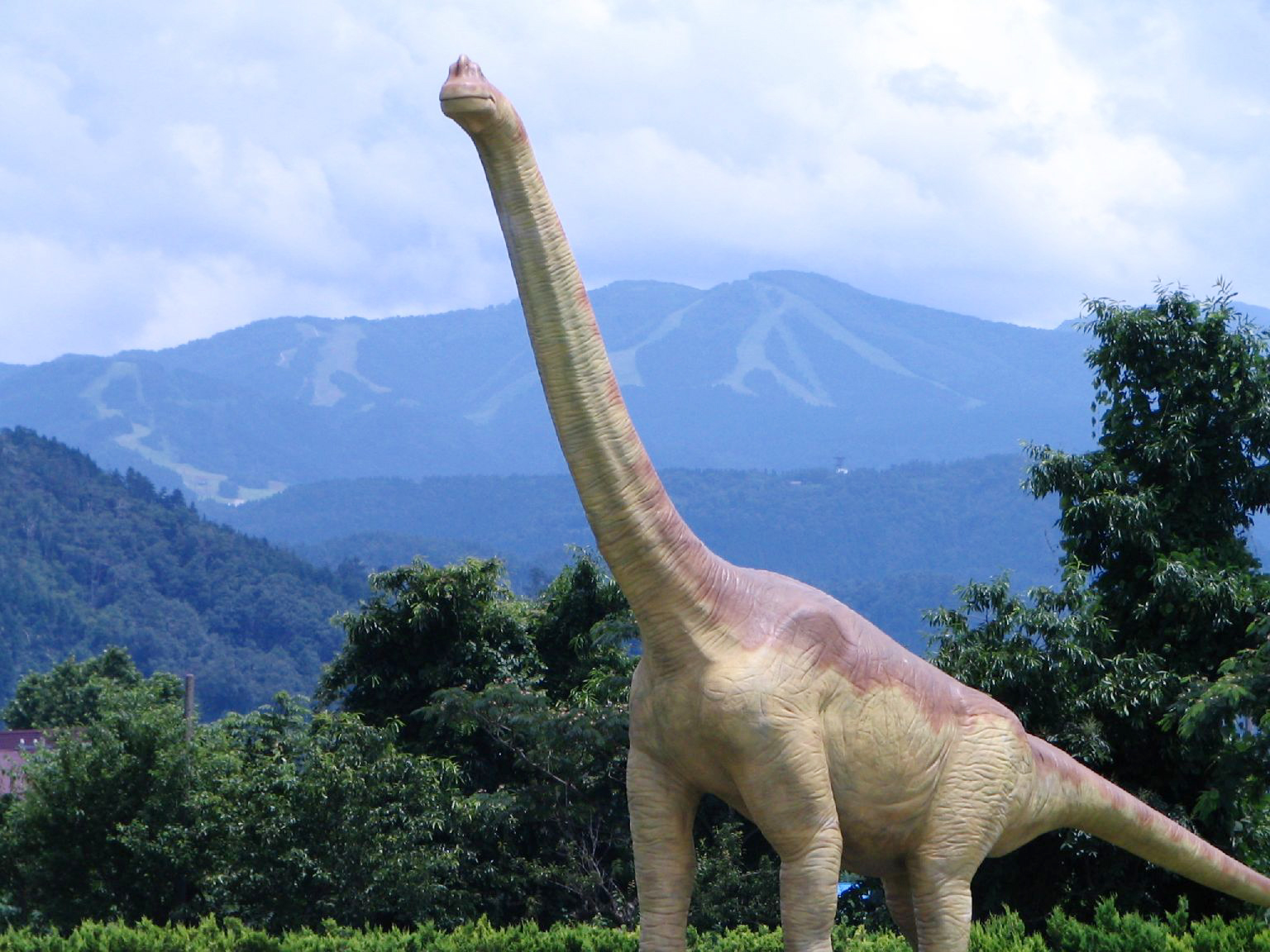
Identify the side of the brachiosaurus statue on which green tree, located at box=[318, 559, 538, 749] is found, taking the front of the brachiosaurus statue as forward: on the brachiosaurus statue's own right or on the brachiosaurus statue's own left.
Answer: on the brachiosaurus statue's own right

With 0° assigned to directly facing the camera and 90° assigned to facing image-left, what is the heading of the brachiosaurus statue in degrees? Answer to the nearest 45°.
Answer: approximately 45°

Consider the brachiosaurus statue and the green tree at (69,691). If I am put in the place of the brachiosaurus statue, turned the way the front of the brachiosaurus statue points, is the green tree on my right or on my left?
on my right

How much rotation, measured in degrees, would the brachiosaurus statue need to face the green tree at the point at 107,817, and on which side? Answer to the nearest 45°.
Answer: approximately 90° to its right

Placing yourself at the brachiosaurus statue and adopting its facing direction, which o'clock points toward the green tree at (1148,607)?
The green tree is roughly at 5 o'clock from the brachiosaurus statue.

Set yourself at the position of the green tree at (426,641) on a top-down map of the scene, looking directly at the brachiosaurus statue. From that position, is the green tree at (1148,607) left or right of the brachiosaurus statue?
left
